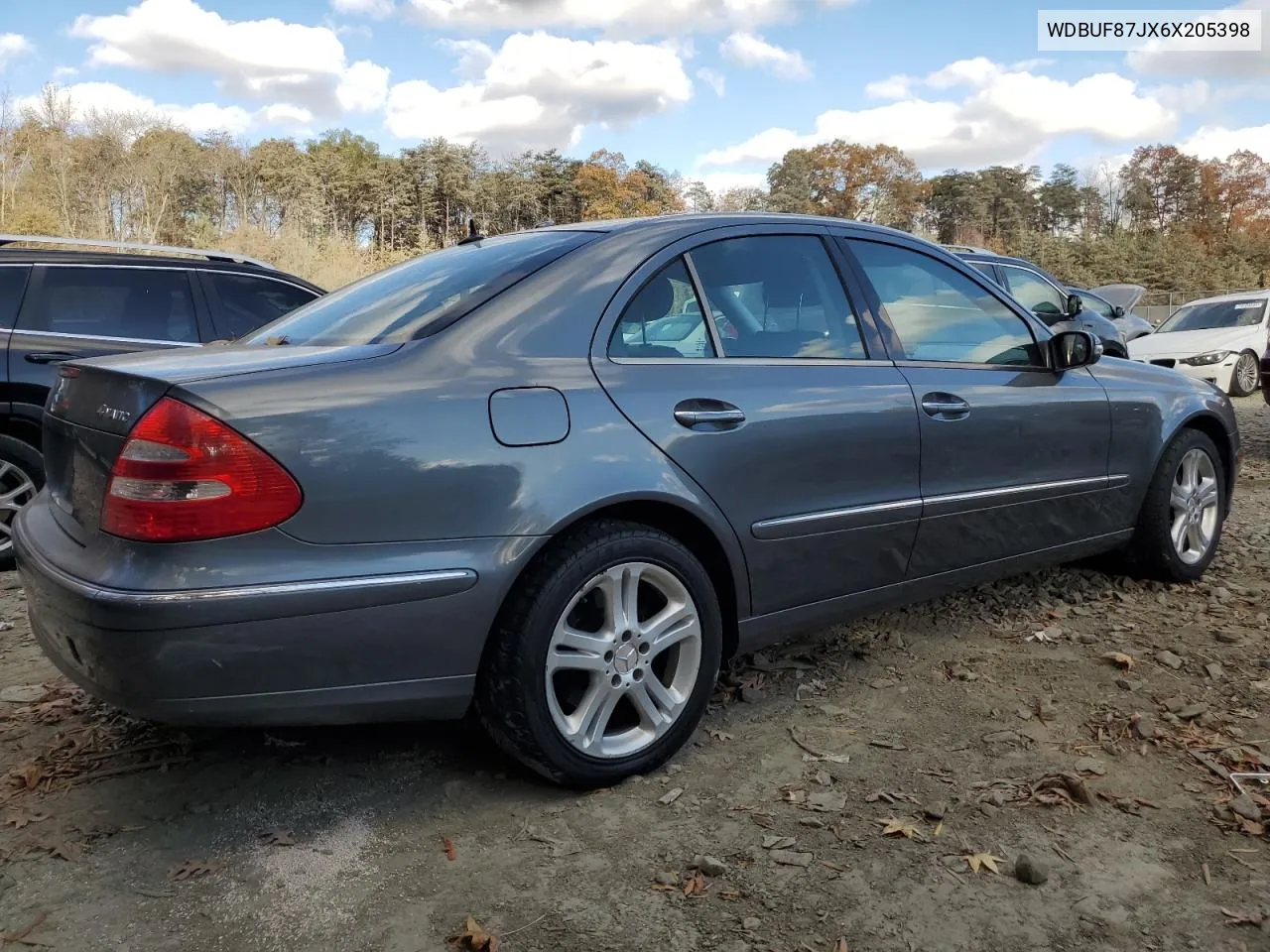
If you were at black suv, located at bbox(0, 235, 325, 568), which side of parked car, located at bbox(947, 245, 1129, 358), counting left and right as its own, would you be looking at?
back

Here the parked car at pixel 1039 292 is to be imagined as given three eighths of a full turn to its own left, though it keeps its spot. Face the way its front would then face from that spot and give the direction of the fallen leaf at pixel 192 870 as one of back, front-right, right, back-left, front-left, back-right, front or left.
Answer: left

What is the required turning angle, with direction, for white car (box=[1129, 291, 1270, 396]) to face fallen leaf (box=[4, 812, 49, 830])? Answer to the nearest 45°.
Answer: approximately 45° to its left

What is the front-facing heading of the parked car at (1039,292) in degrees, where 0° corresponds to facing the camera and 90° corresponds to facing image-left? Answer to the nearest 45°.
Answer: approximately 225°

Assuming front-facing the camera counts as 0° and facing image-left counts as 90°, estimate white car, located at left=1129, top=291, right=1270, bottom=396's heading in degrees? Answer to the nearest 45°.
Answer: approximately 45°

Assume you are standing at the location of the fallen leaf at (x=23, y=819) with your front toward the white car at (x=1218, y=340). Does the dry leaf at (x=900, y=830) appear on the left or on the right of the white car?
right

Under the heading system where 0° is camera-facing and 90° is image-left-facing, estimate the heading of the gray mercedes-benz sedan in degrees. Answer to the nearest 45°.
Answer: approximately 225°
